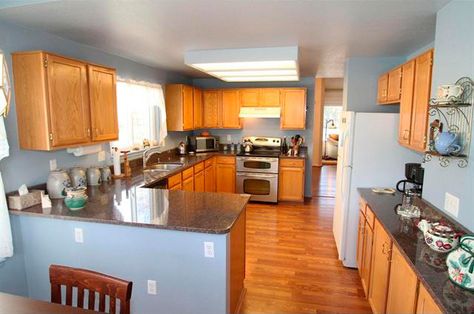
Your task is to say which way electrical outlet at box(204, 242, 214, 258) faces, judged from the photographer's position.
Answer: facing the viewer

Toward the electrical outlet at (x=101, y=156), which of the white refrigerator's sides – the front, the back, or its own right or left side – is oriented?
front

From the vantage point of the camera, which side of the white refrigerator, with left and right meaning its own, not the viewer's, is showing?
left

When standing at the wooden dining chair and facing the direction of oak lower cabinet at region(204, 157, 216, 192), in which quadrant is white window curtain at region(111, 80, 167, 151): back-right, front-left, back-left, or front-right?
front-left

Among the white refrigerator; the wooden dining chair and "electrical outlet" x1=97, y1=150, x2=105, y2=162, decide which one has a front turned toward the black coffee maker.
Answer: the electrical outlet

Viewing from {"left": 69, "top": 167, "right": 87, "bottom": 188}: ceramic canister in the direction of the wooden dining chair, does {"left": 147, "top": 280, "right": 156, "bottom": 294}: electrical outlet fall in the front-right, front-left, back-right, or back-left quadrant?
front-left

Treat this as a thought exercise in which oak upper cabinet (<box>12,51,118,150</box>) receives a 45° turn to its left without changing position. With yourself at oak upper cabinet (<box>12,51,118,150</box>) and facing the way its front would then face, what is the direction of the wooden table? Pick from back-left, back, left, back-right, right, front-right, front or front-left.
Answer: right

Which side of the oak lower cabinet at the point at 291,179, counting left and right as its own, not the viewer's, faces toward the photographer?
front

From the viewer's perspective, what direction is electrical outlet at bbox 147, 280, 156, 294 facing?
toward the camera

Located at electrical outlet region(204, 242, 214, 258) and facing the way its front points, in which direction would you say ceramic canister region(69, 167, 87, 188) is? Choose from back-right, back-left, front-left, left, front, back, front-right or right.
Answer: back-right

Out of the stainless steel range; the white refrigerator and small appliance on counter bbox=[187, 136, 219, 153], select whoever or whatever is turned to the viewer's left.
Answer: the white refrigerator

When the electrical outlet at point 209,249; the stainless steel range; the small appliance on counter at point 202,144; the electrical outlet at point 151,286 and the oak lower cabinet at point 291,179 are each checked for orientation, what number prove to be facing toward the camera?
5

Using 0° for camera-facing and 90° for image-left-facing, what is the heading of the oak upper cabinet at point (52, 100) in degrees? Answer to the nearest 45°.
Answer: approximately 315°

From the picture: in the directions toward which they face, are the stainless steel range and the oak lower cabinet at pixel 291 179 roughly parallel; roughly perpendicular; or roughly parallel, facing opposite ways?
roughly parallel

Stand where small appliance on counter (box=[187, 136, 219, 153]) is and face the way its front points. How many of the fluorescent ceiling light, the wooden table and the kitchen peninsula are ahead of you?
3

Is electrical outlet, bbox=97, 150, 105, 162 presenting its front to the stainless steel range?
no
